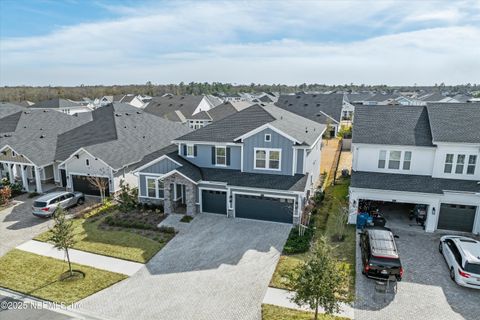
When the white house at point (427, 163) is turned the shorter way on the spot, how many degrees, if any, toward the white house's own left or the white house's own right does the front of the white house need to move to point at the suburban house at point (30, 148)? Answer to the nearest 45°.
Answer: approximately 90° to the white house's own right

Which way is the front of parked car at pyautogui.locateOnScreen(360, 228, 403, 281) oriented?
away from the camera

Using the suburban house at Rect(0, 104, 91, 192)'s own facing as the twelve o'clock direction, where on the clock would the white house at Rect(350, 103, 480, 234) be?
The white house is roughly at 9 o'clock from the suburban house.

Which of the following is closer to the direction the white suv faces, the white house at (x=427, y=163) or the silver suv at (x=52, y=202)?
the white house

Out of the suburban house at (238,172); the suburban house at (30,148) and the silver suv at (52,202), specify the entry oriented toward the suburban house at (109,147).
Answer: the silver suv

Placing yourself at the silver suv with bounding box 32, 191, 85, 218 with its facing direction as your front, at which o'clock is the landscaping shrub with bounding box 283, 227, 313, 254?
The landscaping shrub is roughly at 3 o'clock from the silver suv.

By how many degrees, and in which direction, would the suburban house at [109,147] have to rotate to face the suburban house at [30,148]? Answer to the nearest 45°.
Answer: approximately 90° to its right

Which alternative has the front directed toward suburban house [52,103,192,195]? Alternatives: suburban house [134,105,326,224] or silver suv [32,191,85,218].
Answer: the silver suv

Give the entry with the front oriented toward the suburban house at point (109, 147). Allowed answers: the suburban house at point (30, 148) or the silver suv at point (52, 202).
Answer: the silver suv

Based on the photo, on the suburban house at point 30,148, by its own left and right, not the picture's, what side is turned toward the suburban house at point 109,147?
left

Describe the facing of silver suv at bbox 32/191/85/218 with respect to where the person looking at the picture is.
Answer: facing away from the viewer and to the right of the viewer

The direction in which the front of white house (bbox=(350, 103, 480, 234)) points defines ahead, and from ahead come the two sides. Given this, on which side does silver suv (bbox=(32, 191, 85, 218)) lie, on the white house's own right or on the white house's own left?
on the white house's own right
